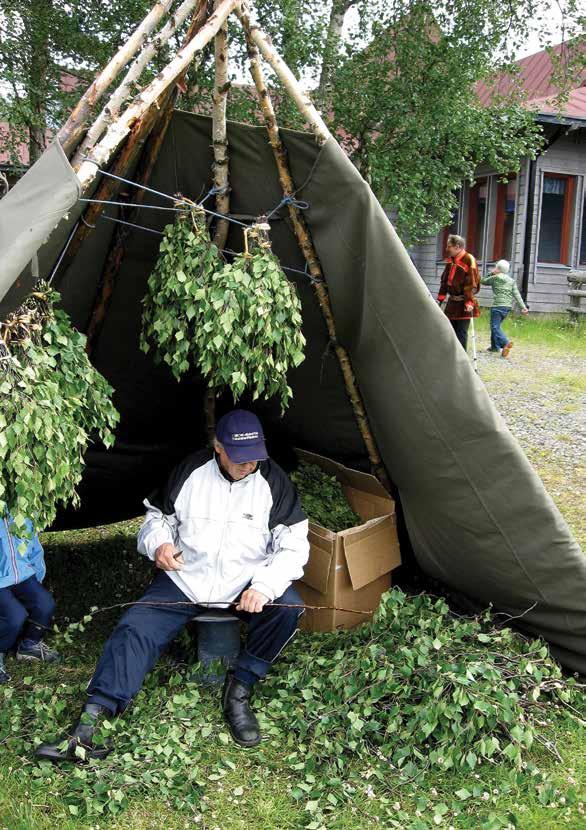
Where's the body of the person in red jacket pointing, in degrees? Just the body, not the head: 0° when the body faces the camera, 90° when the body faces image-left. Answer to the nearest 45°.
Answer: approximately 45°

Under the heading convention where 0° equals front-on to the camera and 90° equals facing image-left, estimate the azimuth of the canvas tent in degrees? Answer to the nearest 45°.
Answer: approximately 0°

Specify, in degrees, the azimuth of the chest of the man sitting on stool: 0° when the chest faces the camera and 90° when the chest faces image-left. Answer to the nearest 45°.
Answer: approximately 0°
